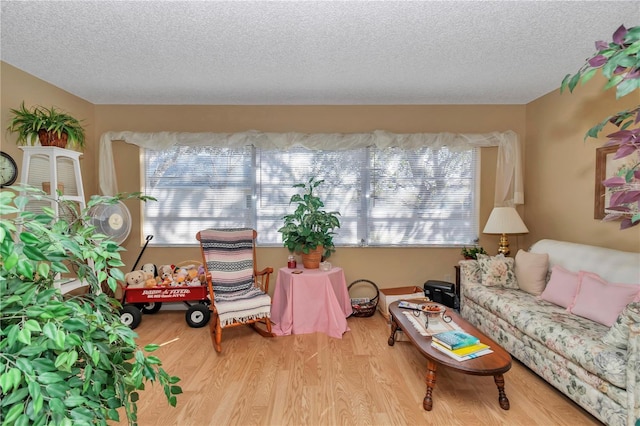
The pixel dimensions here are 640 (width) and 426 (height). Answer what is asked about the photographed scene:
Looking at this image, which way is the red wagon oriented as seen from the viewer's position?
to the viewer's left

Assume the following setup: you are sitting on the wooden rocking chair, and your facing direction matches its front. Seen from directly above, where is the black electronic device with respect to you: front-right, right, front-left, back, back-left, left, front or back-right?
front-left

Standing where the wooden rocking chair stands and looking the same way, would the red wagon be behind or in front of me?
behind

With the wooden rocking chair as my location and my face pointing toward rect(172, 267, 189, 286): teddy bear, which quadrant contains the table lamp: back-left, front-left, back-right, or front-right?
back-right

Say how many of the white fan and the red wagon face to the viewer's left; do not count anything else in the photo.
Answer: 1

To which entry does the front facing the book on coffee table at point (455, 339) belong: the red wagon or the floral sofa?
the floral sofa

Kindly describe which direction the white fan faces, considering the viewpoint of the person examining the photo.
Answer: facing the viewer and to the right of the viewer

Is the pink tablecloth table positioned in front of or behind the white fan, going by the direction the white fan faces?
in front

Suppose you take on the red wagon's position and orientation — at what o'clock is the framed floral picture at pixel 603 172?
The framed floral picture is roughly at 7 o'clock from the red wagon.

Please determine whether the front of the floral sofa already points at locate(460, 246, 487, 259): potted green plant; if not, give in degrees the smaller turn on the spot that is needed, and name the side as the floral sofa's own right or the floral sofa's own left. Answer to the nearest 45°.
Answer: approximately 90° to the floral sofa's own right

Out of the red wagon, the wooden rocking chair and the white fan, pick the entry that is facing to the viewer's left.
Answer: the red wagon

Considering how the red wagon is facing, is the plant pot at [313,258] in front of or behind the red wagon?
behind

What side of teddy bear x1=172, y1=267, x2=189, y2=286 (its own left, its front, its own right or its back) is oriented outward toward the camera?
front

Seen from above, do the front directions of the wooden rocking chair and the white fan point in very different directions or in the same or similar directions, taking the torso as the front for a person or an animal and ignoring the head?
same or similar directions
